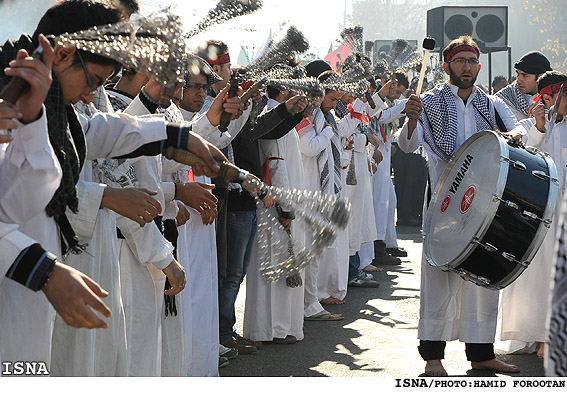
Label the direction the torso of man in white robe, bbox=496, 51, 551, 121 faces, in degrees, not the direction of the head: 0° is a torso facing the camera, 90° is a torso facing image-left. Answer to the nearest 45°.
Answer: approximately 45°

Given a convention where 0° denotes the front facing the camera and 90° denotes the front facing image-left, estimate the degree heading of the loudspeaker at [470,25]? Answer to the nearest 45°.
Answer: approximately 0°

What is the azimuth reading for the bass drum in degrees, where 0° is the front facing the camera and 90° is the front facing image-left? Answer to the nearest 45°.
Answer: approximately 45°

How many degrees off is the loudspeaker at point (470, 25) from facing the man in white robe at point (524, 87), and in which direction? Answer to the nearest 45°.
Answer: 0° — it already faces them

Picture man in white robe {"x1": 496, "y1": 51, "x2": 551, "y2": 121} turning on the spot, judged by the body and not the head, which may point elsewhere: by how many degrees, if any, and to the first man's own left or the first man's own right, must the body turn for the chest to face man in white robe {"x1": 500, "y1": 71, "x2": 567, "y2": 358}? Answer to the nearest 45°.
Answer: approximately 45° to the first man's own left

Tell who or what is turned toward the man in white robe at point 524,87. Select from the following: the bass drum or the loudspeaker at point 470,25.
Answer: the loudspeaker

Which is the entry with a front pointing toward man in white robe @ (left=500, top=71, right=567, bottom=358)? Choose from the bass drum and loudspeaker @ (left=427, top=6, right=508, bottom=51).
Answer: the loudspeaker

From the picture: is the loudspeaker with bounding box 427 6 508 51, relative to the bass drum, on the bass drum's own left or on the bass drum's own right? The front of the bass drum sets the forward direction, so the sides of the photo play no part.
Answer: on the bass drum's own right
